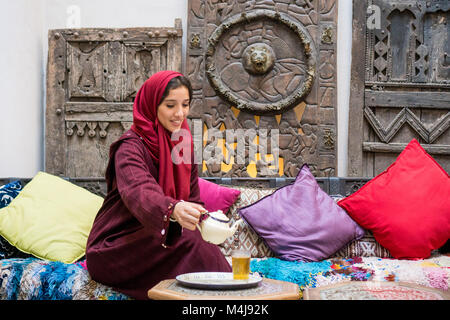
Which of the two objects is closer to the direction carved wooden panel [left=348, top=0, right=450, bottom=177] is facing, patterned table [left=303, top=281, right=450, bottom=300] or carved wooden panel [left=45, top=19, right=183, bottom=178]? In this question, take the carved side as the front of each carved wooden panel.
the patterned table

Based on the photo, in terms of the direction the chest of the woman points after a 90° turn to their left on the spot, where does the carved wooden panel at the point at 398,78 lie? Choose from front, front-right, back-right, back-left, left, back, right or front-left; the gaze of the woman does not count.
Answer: front

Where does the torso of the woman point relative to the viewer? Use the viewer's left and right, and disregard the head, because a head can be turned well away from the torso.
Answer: facing the viewer and to the right of the viewer

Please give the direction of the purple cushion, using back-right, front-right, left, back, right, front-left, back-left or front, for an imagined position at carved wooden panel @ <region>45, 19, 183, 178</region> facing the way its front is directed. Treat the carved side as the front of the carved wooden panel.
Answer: front-left

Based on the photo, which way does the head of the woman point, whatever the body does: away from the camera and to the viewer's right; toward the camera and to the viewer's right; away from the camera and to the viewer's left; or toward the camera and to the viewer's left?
toward the camera and to the viewer's right

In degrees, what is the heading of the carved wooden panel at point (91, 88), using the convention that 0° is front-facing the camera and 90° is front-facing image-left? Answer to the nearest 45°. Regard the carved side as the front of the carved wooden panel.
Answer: approximately 0°

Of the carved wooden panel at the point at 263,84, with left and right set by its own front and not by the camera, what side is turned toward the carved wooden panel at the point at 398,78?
left

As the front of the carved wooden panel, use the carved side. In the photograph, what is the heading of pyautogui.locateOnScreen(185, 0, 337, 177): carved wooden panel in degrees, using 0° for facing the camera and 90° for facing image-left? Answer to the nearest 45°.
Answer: approximately 0°

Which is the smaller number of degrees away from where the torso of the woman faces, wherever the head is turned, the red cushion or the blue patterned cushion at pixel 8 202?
the red cushion

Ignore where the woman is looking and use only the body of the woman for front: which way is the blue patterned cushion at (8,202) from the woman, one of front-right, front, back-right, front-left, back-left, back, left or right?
back

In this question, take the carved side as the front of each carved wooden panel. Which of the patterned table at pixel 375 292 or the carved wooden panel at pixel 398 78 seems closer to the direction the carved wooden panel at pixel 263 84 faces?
the patterned table
